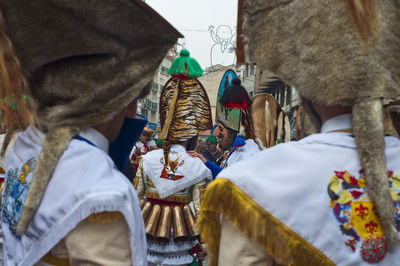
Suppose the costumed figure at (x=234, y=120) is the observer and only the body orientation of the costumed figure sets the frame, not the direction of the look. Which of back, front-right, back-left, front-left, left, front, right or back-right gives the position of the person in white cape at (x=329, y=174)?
left

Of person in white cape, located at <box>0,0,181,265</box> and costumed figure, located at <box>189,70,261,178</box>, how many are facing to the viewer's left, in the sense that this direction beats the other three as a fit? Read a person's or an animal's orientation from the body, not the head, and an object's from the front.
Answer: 1

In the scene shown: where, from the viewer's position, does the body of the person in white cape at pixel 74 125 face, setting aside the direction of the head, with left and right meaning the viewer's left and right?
facing away from the viewer and to the right of the viewer

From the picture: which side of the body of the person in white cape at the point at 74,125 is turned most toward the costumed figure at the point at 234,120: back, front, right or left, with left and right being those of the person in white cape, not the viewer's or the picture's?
front

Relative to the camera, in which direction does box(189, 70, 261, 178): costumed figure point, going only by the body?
to the viewer's left

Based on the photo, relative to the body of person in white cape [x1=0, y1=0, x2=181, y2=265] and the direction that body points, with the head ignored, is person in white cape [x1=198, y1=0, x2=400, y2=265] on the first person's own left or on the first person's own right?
on the first person's own right

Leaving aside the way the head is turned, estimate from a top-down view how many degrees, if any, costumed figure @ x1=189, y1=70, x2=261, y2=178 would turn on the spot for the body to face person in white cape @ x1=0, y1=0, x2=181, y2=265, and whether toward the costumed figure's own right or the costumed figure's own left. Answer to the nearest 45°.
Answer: approximately 90° to the costumed figure's own left

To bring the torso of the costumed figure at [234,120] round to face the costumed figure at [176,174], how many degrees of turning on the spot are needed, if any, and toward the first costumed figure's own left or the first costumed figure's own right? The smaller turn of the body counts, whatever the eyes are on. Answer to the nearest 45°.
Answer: approximately 45° to the first costumed figure's own left

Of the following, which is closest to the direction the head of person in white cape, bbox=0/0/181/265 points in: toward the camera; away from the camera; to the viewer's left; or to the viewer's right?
away from the camera

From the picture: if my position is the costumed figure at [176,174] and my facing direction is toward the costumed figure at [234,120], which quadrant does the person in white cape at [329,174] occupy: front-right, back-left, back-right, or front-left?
back-right
